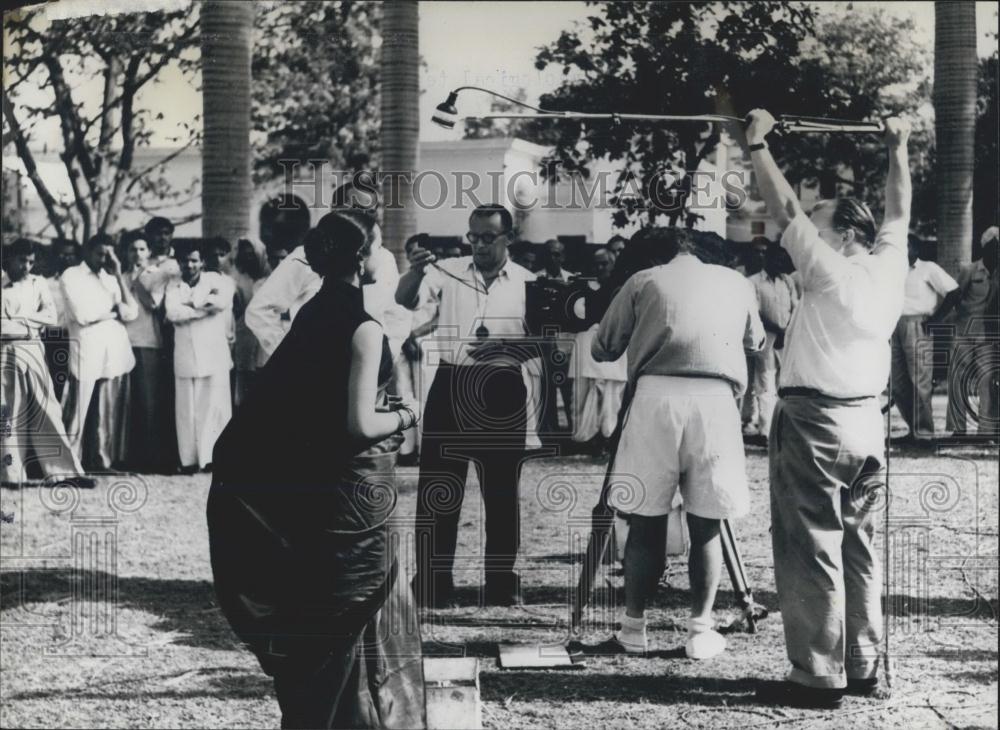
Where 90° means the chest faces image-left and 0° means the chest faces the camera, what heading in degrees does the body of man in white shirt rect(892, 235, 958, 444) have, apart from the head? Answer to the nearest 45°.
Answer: approximately 45°

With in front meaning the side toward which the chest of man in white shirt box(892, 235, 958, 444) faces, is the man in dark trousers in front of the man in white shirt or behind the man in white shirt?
in front

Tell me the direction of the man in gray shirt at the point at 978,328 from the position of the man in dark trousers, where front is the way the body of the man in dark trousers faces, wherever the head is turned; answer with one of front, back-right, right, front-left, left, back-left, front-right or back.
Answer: left

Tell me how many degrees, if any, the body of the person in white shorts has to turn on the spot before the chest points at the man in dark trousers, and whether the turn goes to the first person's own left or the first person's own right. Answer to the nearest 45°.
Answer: approximately 90° to the first person's own left

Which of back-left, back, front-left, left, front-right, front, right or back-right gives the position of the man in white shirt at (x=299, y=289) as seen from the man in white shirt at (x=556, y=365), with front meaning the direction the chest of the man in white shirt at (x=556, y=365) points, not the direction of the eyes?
right

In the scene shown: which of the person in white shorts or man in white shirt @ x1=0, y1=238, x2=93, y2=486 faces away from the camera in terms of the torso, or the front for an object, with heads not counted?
the person in white shorts

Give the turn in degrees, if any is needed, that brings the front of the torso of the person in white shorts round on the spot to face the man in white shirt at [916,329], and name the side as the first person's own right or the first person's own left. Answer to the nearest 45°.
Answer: approximately 90° to the first person's own right

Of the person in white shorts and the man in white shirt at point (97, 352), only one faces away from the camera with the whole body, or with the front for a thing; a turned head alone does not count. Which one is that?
the person in white shorts

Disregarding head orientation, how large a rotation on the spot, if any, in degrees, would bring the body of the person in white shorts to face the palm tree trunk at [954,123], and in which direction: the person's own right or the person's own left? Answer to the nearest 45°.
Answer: approximately 90° to the person's own right

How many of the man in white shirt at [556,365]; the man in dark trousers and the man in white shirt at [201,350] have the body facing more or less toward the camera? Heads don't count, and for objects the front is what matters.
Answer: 3

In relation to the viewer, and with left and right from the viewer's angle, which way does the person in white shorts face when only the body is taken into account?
facing away from the viewer
